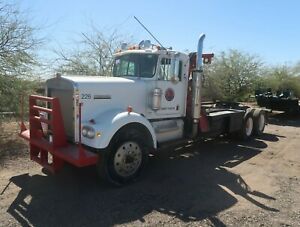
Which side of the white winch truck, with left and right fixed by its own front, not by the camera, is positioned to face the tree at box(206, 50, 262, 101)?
back

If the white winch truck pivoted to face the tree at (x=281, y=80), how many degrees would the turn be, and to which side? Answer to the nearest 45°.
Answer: approximately 180°

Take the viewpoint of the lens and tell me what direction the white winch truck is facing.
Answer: facing the viewer and to the left of the viewer
